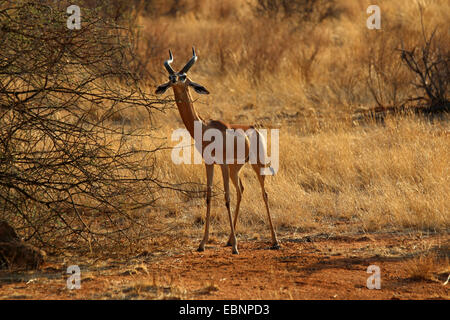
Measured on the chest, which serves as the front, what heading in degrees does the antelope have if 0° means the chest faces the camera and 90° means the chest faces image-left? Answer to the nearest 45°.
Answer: approximately 45°

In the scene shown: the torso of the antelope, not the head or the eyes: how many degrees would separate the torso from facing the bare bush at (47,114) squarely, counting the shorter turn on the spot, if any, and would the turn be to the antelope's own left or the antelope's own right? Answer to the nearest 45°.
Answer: approximately 45° to the antelope's own right

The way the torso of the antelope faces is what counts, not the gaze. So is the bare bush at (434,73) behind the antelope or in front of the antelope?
behind

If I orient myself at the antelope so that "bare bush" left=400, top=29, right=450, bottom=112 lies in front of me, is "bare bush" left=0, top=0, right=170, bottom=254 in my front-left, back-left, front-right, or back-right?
back-left
